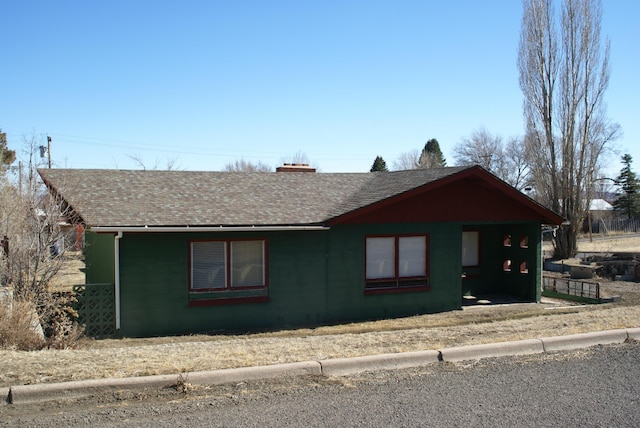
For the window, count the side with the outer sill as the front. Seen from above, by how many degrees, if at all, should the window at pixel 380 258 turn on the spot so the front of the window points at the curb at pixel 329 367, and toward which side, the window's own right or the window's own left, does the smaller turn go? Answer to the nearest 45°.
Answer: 0° — it already faces it

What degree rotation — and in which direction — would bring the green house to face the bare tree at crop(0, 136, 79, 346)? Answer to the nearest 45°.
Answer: approximately 45° to its right

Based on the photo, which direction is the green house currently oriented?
toward the camera

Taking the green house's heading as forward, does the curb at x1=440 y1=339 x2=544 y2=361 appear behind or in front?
in front

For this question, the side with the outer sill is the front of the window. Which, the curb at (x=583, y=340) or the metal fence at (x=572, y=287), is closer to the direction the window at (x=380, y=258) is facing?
the curb

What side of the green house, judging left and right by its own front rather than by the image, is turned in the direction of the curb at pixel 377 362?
front

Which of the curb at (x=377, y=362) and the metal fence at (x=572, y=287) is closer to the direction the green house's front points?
the curb

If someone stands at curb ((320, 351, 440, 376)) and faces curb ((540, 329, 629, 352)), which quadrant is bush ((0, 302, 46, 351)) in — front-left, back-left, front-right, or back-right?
back-left

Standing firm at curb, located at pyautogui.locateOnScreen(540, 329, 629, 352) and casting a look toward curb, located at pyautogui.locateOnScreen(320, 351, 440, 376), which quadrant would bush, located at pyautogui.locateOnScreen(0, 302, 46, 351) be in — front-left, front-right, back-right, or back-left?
front-right

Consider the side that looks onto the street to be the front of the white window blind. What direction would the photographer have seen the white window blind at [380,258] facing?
facing the viewer
